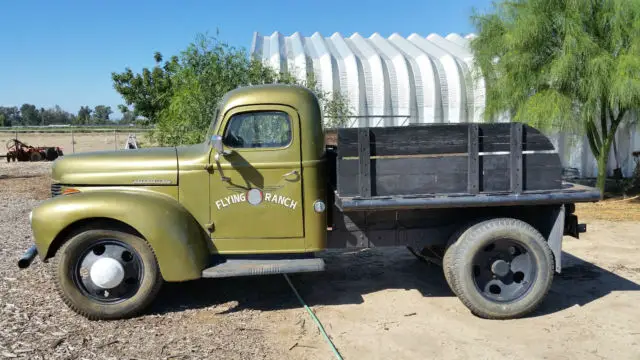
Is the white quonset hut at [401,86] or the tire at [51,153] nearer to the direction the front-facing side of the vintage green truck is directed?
the tire

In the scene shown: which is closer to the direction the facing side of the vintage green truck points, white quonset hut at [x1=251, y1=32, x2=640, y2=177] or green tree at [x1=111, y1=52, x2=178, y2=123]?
the green tree

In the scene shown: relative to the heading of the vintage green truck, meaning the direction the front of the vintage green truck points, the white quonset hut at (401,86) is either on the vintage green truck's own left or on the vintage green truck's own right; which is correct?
on the vintage green truck's own right

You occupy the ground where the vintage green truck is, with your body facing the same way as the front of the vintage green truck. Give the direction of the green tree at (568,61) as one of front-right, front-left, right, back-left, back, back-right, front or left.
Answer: back-right

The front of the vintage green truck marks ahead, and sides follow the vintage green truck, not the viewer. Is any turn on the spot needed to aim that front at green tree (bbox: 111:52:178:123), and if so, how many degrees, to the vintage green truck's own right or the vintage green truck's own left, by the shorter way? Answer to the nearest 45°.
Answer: approximately 90° to the vintage green truck's own right

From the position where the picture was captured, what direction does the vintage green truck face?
facing to the left of the viewer

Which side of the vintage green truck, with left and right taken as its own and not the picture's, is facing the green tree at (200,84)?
right

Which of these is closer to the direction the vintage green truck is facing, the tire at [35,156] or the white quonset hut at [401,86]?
the tire

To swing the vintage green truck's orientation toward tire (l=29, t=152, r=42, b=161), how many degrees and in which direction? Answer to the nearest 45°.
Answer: approximately 45° to its right

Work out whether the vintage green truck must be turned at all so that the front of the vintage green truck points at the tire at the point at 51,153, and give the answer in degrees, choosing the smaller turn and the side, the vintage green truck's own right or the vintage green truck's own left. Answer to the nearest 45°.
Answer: approximately 45° to the vintage green truck's own right
